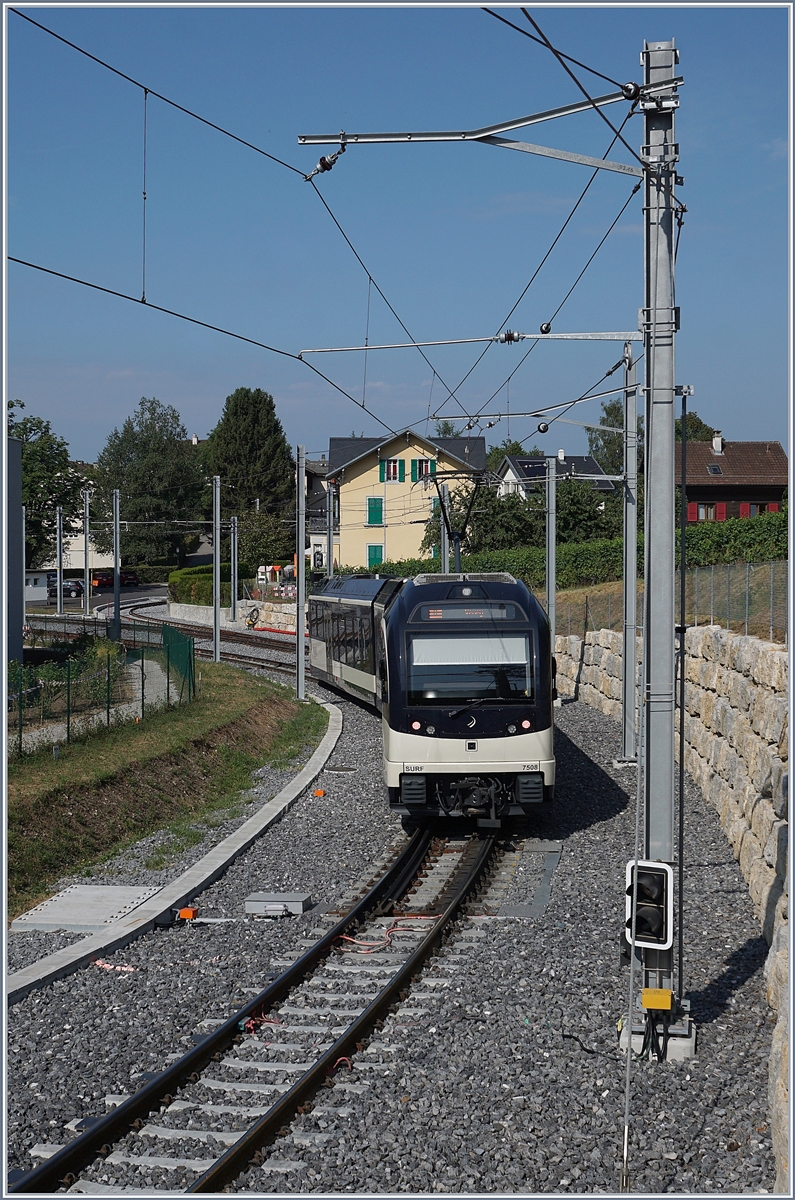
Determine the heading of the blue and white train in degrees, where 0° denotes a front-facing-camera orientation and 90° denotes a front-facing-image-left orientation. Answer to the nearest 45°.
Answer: approximately 0°

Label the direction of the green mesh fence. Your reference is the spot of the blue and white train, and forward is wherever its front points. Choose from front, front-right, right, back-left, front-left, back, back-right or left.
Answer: back-right

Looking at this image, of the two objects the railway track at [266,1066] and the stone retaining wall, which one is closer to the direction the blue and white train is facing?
the railway track

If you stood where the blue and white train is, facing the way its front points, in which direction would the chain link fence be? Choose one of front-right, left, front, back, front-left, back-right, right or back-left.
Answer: back-left

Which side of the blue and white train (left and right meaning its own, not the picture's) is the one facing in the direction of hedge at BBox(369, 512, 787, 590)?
back

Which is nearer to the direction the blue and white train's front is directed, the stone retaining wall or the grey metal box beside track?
the grey metal box beside track

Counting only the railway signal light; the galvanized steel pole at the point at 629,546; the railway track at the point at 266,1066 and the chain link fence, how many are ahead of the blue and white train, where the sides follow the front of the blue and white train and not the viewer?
2

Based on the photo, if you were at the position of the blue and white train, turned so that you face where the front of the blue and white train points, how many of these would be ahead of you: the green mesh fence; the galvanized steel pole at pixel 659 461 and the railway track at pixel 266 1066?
2

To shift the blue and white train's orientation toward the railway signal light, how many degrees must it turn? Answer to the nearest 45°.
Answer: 0° — it already faces it

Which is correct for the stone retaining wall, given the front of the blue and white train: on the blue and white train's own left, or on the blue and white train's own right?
on the blue and white train's own left
